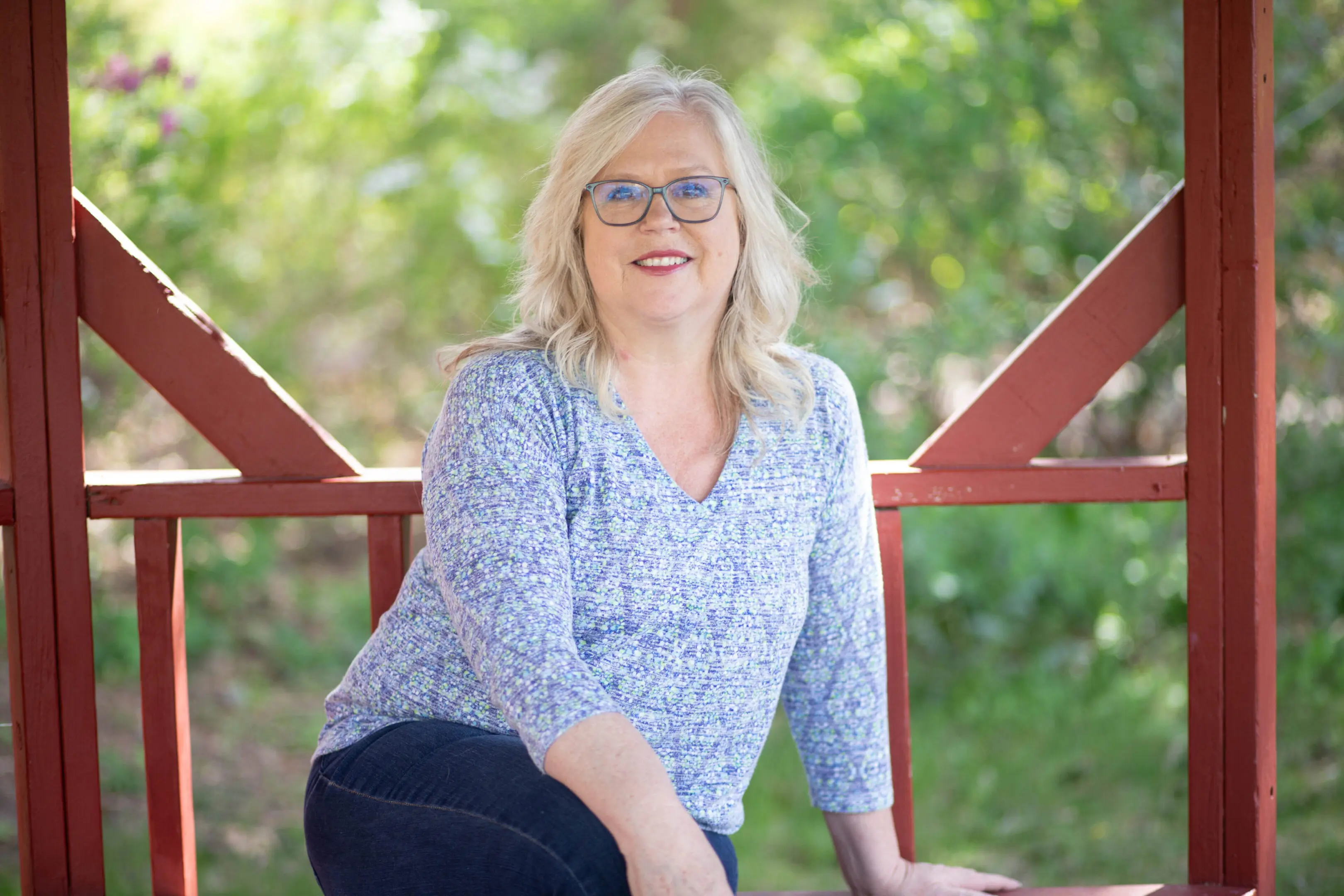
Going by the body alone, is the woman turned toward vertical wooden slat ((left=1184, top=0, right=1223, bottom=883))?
no

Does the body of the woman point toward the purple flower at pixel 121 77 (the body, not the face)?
no

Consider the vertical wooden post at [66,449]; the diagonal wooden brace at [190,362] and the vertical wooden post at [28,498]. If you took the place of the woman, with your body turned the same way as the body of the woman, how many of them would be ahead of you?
0

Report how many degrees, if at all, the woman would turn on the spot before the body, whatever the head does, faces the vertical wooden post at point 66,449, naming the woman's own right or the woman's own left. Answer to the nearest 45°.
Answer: approximately 135° to the woman's own right

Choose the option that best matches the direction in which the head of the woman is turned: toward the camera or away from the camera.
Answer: toward the camera

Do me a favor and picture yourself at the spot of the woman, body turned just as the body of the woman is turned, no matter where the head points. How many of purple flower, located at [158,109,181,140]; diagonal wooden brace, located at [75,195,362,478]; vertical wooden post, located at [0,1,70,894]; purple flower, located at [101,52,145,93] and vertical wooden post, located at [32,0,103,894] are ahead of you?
0

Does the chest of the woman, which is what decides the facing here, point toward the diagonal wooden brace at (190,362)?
no

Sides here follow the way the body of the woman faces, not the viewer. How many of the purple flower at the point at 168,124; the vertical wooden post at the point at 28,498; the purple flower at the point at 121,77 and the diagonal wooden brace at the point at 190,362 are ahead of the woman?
0

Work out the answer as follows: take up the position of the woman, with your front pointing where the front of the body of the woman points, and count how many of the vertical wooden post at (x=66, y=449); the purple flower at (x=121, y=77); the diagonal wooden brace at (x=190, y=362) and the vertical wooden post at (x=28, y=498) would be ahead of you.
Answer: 0

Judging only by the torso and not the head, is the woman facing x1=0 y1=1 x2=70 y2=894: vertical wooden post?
no
